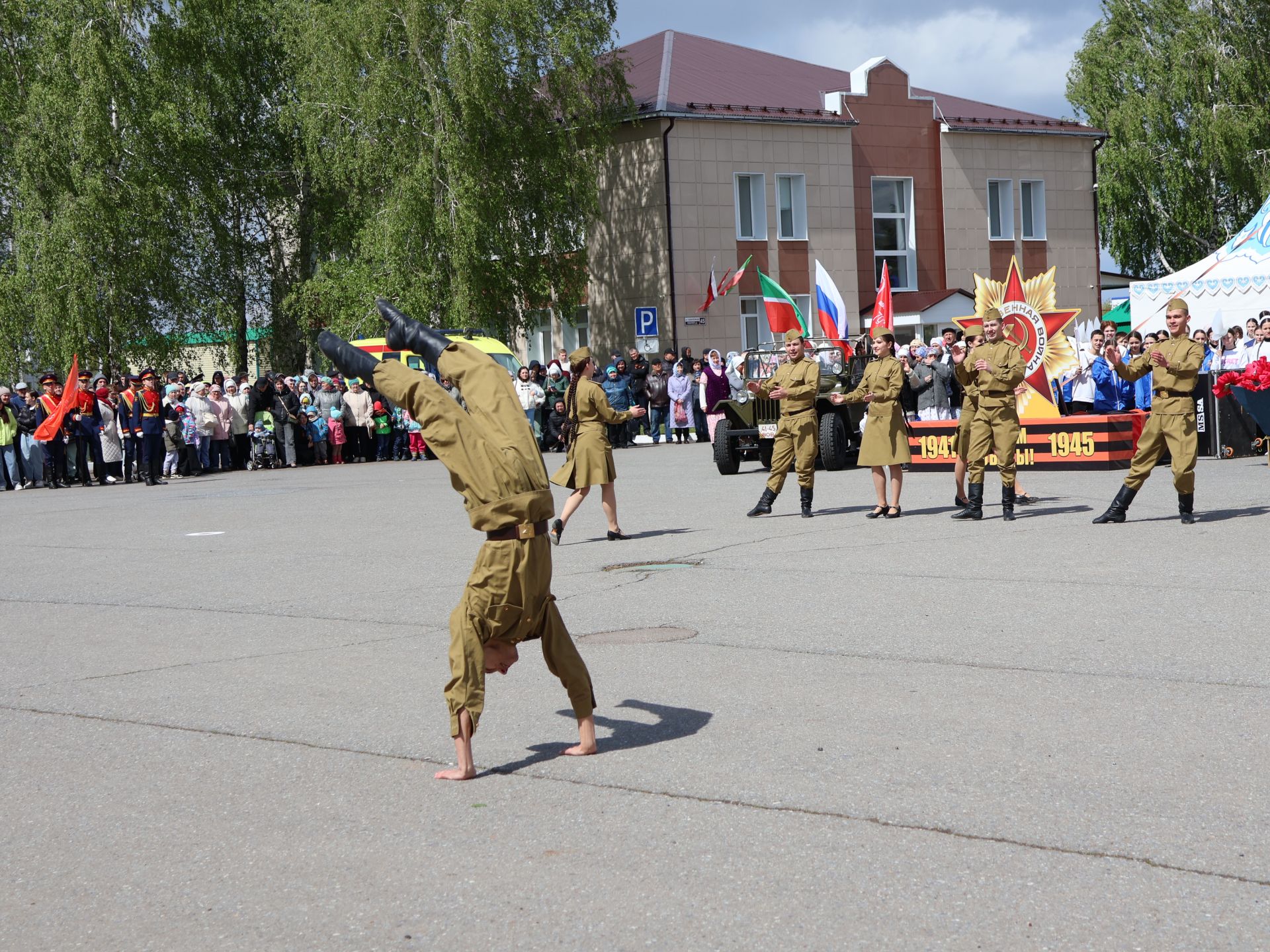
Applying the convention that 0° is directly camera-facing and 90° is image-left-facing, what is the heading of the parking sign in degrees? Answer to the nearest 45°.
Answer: approximately 0°

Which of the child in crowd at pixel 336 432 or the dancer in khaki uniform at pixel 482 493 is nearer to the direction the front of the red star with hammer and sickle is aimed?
the dancer in khaki uniform

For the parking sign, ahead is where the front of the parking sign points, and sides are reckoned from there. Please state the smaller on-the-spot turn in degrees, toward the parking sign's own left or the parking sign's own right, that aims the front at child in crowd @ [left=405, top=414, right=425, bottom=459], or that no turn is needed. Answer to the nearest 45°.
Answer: approximately 45° to the parking sign's own right

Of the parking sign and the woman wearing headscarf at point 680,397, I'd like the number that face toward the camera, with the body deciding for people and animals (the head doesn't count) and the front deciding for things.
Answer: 2

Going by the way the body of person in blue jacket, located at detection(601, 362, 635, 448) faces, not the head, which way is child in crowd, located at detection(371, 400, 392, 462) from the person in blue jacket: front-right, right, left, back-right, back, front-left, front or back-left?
right

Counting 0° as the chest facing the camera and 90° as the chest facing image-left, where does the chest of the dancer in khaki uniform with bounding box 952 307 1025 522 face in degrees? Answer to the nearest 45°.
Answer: approximately 45°

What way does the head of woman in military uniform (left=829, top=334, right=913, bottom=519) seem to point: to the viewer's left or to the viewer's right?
to the viewer's left

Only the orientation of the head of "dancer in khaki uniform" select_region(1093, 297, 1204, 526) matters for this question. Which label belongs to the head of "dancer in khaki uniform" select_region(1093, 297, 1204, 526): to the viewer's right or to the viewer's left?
to the viewer's left

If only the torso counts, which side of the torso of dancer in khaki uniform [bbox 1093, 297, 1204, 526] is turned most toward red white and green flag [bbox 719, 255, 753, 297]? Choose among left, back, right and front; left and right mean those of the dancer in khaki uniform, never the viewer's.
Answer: right

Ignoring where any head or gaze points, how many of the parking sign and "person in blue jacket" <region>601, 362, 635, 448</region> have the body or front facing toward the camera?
2

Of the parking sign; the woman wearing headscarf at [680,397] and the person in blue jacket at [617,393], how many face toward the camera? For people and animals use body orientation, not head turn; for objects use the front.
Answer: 3

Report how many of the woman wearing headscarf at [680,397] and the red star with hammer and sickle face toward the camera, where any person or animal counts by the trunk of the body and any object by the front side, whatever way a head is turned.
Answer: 2
